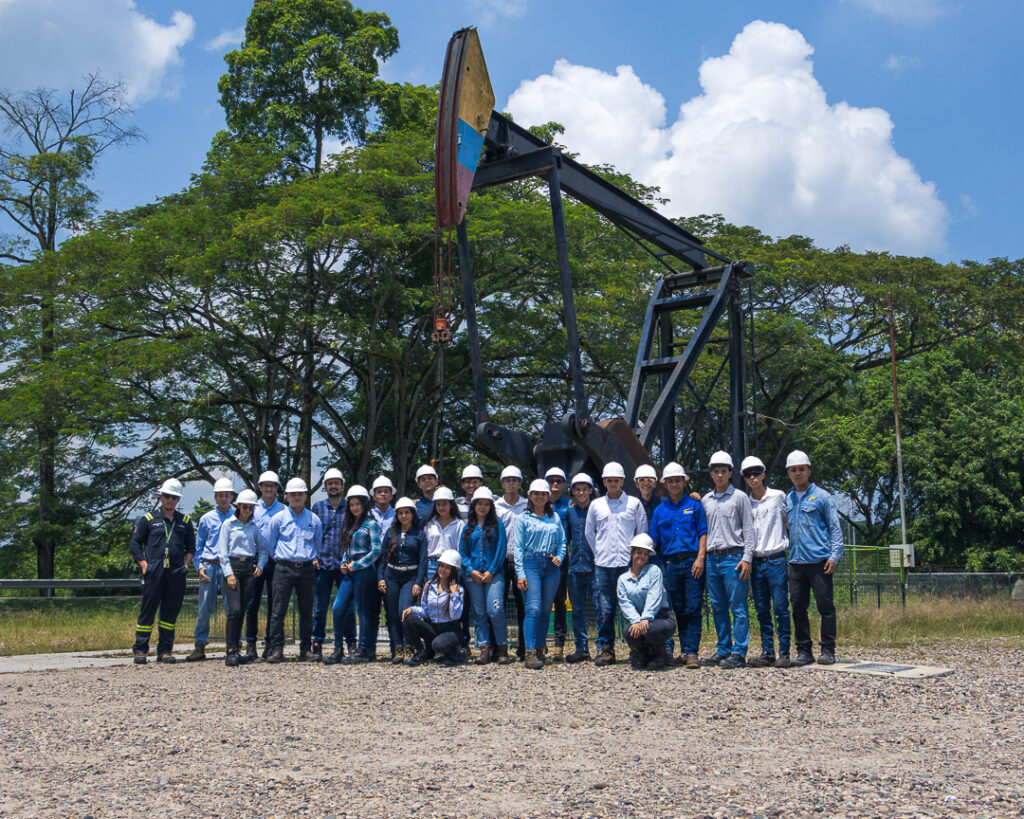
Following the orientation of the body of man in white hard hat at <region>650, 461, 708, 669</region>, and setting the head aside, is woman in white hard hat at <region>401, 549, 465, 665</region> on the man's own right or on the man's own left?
on the man's own right

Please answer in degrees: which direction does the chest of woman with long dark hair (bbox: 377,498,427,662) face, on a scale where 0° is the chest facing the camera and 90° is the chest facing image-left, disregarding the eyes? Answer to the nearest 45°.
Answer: approximately 0°

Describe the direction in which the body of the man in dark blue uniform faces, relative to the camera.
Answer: toward the camera

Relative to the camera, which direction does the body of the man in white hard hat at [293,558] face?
toward the camera

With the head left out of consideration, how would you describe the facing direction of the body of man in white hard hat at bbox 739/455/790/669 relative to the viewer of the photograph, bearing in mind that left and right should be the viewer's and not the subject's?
facing the viewer and to the left of the viewer

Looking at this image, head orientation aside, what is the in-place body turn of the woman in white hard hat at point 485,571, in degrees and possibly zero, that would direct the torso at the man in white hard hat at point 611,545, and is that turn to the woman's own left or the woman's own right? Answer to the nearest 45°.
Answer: approximately 90° to the woman's own left
